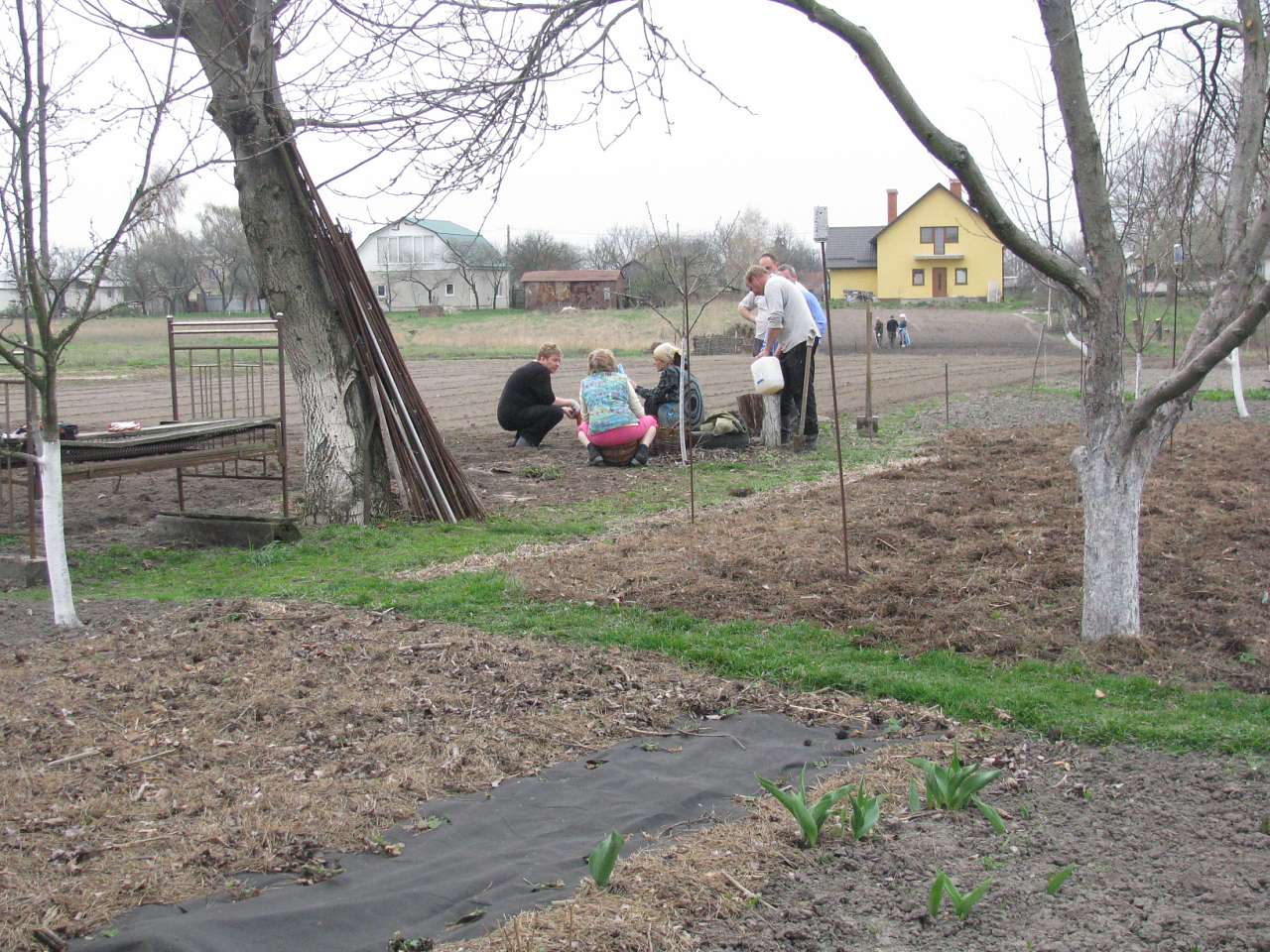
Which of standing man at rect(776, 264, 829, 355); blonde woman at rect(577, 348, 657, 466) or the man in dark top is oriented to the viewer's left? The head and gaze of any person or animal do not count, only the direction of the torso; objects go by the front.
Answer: the standing man

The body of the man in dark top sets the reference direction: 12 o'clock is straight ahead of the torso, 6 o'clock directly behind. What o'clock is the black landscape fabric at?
The black landscape fabric is roughly at 3 o'clock from the man in dark top.

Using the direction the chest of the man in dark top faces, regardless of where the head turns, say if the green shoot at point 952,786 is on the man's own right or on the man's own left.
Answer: on the man's own right

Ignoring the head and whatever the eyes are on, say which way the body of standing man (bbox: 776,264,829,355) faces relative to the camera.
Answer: to the viewer's left

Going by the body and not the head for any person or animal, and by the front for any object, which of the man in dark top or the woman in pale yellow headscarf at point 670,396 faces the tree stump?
the man in dark top

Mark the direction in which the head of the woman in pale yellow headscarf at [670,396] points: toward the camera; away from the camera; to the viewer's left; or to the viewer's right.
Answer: to the viewer's left

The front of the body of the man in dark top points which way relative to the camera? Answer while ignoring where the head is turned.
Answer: to the viewer's right

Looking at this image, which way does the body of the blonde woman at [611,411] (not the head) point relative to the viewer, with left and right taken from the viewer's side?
facing away from the viewer

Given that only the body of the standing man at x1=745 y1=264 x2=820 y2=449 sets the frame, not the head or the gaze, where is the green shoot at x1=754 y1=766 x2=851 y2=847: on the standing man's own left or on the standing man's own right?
on the standing man's own left

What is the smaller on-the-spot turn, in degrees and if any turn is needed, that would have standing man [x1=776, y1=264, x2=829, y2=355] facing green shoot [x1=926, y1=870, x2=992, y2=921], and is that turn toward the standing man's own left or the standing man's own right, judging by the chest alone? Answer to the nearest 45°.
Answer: approximately 90° to the standing man's own left

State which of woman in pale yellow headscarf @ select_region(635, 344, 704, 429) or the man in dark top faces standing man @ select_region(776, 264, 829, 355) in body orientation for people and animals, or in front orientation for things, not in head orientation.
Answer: the man in dark top

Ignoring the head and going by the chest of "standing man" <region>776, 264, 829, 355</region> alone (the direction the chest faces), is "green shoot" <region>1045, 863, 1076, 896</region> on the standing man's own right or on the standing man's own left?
on the standing man's own left

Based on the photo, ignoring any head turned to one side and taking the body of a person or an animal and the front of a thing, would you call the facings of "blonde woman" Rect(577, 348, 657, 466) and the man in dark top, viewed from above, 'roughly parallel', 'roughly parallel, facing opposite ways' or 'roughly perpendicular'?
roughly perpendicular

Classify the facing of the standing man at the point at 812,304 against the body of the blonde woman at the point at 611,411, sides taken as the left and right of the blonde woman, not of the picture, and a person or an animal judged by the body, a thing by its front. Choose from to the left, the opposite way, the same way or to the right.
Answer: to the left
